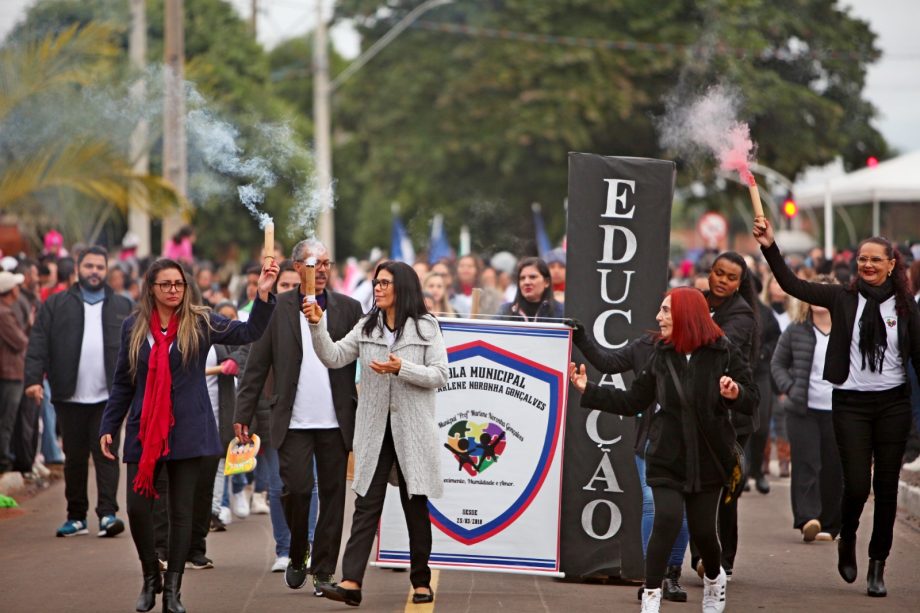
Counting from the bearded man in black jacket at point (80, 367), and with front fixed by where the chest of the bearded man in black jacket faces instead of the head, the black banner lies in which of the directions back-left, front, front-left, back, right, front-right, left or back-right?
front-left

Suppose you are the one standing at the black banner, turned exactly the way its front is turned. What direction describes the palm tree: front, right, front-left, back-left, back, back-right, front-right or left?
back-right

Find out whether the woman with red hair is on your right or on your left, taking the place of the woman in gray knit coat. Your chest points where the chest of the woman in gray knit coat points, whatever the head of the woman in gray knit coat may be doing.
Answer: on your left

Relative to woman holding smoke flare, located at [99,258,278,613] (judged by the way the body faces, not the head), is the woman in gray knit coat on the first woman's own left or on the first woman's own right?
on the first woman's own left

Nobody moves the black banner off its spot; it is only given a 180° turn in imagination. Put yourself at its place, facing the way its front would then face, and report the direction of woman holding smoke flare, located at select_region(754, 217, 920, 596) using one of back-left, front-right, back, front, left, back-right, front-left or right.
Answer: right

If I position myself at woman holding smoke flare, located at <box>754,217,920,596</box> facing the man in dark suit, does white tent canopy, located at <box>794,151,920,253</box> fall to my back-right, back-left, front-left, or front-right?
back-right

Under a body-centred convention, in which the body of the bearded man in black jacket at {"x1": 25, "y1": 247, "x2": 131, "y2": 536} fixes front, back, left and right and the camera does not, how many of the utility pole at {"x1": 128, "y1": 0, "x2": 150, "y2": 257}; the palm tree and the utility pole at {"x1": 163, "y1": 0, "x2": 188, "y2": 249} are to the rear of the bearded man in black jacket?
3

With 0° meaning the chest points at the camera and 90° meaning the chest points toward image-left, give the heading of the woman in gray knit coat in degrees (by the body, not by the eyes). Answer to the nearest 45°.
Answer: approximately 45°

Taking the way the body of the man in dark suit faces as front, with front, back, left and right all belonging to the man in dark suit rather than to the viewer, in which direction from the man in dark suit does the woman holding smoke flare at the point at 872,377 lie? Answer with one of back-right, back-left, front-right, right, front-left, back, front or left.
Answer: left

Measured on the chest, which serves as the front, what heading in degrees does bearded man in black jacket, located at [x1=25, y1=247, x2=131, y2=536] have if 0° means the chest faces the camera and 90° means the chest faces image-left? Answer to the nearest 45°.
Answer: approximately 0°

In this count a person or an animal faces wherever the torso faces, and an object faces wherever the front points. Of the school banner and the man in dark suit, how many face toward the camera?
2
